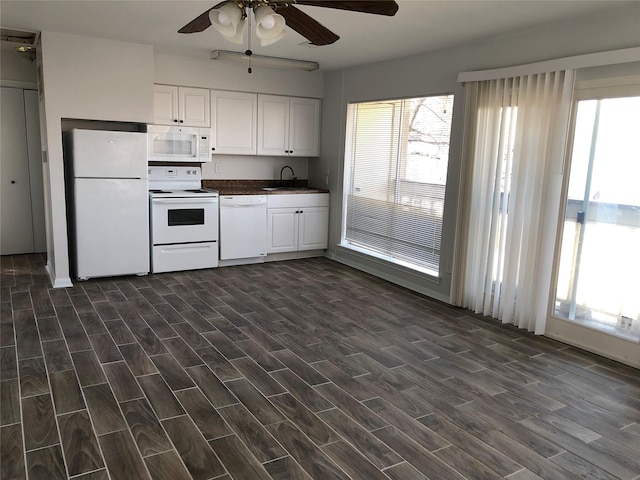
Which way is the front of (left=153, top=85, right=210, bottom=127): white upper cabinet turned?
toward the camera

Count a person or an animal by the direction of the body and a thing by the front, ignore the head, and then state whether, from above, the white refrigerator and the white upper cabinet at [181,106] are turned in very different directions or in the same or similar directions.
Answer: same or similar directions

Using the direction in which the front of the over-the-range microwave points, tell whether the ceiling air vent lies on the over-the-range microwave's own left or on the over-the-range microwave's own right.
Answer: on the over-the-range microwave's own right

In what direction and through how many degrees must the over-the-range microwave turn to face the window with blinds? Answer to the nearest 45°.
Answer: approximately 90° to its left

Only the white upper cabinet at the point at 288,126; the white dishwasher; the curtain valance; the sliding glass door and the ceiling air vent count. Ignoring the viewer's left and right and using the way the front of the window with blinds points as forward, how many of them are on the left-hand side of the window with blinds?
2

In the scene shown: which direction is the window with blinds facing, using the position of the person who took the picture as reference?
facing the viewer and to the left of the viewer

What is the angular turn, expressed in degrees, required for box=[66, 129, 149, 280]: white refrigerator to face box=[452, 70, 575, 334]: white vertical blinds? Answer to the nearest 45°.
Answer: approximately 45° to its left

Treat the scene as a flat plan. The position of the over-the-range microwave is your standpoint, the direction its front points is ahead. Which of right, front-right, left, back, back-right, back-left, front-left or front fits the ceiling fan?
front

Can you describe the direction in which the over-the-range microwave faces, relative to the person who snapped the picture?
facing the viewer

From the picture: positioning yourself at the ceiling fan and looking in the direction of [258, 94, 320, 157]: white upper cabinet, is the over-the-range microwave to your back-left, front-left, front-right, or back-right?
front-left

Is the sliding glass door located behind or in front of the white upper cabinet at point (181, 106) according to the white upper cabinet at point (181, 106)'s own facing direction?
in front

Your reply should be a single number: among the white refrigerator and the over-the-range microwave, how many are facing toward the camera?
2

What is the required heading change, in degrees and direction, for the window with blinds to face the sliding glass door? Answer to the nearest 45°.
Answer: approximately 90° to its left

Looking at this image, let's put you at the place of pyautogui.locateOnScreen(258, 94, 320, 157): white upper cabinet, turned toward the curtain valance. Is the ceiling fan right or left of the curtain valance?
right

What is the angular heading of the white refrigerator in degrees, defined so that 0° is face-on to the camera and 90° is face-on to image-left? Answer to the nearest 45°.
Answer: approximately 0°

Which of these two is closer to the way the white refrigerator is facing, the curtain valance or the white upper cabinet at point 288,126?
the curtain valance

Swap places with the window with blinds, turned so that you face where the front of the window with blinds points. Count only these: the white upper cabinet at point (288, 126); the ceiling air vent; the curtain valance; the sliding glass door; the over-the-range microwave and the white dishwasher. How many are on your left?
2

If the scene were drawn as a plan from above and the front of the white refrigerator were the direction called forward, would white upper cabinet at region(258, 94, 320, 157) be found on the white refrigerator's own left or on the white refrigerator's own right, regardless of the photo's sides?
on the white refrigerator's own left

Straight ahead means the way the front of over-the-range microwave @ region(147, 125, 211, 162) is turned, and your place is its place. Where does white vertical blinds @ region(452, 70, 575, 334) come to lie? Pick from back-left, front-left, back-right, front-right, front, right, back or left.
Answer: front-left
